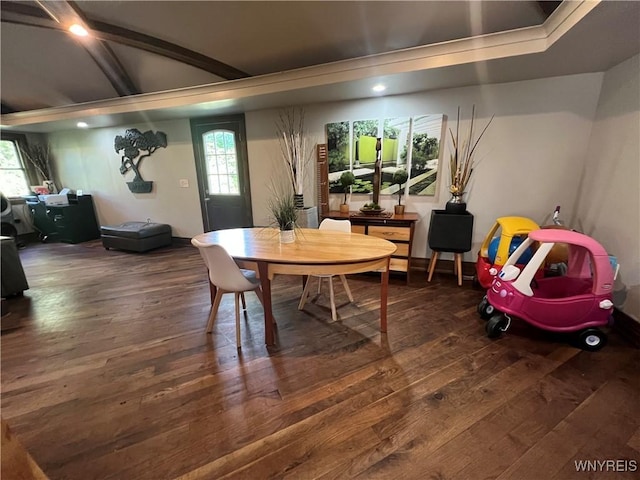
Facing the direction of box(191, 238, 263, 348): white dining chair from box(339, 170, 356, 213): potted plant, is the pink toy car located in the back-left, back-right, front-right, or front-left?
front-left

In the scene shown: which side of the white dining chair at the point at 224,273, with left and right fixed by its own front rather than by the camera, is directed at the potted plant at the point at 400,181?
front

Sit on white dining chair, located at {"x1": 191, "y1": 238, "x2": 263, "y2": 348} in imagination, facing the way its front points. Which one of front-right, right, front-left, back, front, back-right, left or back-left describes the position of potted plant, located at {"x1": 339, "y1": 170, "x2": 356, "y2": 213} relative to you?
front

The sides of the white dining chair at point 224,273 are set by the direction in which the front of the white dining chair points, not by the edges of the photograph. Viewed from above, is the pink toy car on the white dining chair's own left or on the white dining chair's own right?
on the white dining chair's own right

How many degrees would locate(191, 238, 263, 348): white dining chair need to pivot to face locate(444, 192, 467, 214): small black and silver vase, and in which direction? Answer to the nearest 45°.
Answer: approximately 45° to its right

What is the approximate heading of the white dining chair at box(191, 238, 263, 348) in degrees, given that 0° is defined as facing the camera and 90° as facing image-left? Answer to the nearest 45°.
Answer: approximately 225°

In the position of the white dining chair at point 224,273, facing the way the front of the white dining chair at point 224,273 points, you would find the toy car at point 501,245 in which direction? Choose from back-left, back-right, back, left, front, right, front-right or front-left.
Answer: front-right

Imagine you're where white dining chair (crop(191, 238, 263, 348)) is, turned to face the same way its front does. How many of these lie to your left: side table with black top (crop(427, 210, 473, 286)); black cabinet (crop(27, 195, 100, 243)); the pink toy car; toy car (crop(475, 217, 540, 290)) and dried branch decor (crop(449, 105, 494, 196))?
1

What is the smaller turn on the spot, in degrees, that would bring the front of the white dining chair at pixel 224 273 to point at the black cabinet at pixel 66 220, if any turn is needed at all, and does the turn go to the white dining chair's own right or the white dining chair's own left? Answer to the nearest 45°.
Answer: approximately 90° to the white dining chair's own left

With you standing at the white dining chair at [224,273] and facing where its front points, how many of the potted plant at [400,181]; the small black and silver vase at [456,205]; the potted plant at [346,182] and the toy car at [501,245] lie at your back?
0

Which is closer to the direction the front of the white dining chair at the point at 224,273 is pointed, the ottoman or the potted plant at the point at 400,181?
the potted plant

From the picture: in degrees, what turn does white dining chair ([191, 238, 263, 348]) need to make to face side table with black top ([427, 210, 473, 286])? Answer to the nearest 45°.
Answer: approximately 45° to its right

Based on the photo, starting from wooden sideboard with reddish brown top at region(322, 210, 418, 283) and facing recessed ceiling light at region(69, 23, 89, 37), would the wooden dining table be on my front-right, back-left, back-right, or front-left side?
front-left

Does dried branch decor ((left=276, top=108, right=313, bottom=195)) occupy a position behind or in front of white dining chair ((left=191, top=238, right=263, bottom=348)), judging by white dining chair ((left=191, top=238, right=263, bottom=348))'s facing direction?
in front
